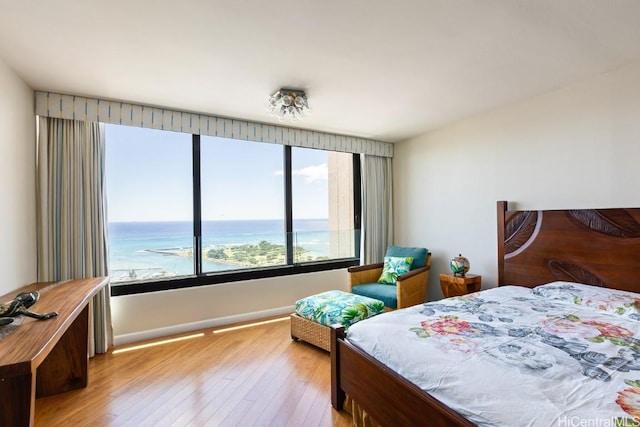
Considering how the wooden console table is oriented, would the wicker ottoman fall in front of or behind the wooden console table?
in front

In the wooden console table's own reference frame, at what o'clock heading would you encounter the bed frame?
The bed frame is roughly at 1 o'clock from the wooden console table.

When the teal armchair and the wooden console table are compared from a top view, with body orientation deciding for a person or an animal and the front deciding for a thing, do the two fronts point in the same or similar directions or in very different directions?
very different directions

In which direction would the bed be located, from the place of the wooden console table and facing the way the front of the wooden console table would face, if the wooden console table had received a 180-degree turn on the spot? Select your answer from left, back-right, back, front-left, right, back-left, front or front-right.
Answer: back-left

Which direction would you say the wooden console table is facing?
to the viewer's right

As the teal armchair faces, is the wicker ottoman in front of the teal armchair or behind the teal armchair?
in front

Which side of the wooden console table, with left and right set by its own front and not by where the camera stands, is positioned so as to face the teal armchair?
front

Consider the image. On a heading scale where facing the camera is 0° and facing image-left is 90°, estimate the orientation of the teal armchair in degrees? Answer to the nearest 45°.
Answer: approximately 45°

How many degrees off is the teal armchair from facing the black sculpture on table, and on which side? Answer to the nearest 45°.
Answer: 0° — it already faces it

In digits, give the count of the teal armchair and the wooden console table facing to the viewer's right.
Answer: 1
